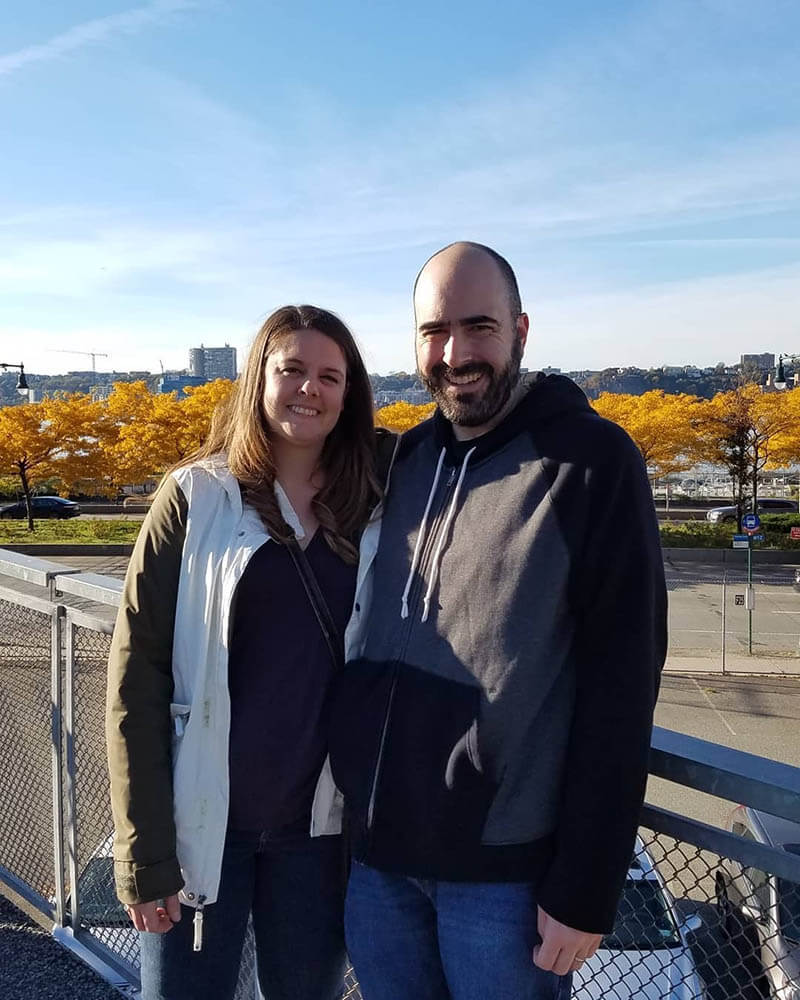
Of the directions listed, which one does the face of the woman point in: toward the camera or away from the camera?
toward the camera

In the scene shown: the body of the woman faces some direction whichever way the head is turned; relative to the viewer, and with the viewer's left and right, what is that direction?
facing the viewer and to the right of the viewer

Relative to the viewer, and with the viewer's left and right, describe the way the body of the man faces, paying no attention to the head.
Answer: facing the viewer and to the left of the viewer

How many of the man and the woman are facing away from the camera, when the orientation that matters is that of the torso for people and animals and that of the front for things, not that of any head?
0

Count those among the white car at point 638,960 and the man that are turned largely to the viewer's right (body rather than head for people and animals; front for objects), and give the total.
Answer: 0

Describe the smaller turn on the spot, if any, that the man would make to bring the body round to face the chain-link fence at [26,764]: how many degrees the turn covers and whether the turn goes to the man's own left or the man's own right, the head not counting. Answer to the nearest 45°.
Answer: approximately 90° to the man's own right

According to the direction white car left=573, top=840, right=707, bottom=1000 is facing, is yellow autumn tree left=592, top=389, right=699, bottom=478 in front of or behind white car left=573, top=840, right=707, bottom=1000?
behind

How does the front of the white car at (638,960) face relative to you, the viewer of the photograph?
facing the viewer

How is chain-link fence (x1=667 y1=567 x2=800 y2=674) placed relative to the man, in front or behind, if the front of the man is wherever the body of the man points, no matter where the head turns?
behind
